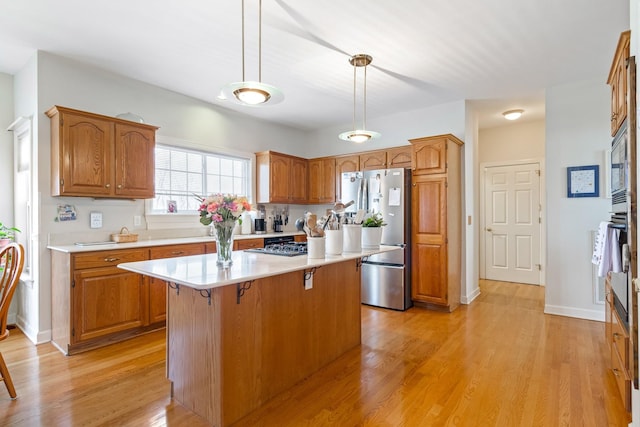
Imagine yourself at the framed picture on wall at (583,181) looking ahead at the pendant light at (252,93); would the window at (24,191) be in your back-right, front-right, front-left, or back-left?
front-right

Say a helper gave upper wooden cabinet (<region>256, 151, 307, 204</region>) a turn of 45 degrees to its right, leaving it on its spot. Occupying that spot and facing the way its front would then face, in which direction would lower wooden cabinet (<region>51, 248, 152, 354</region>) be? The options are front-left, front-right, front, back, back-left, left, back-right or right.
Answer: front-right

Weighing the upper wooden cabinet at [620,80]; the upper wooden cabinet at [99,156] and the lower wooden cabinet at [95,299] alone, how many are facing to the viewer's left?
1

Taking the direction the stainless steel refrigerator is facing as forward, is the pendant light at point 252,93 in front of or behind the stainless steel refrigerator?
in front

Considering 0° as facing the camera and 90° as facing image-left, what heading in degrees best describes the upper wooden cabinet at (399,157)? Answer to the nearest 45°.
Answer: approximately 45°

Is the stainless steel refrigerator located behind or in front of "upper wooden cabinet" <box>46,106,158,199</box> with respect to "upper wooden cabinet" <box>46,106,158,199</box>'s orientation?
in front

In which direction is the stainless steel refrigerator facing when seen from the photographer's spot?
facing the viewer and to the left of the viewer

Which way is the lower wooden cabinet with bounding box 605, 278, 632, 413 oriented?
to the viewer's left

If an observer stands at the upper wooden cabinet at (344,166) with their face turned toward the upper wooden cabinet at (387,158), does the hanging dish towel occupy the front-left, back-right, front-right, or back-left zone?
front-right

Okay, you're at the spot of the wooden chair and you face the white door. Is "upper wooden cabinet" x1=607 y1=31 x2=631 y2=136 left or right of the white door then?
right

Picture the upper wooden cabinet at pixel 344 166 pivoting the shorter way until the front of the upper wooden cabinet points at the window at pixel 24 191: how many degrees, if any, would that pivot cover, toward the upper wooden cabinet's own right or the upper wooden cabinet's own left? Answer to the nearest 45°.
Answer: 0° — it already faces it

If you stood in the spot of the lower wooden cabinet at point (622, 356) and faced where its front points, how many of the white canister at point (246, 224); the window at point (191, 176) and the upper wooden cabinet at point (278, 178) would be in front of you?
3

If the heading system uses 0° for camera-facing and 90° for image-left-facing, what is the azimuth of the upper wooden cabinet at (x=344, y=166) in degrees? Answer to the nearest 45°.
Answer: approximately 45°

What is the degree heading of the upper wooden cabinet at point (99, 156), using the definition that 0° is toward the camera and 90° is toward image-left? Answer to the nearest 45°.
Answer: approximately 315°

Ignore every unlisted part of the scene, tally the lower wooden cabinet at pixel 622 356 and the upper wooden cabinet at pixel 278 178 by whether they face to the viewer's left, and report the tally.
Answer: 1
